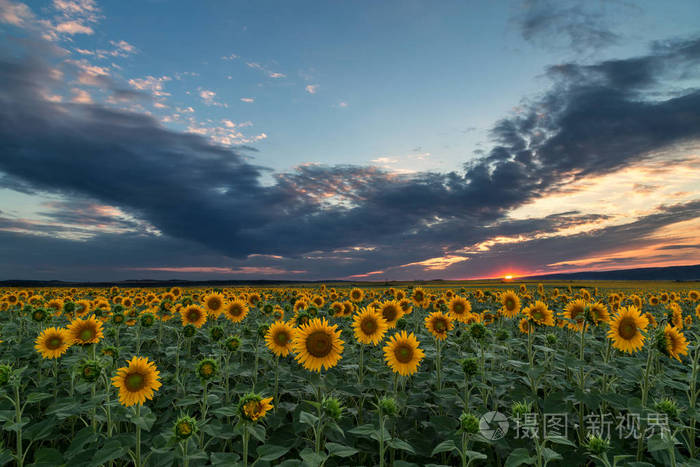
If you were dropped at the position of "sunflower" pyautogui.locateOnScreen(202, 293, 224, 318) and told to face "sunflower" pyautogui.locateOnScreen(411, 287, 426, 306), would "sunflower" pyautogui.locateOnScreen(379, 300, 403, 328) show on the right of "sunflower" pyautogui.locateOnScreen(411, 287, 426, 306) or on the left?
right

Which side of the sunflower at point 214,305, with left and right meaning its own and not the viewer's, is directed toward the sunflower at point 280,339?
front

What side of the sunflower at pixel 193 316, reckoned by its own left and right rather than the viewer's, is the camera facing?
front

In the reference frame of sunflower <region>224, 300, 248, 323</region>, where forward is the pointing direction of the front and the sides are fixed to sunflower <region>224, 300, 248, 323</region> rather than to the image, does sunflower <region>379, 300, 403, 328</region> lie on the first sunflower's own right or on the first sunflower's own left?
on the first sunflower's own left

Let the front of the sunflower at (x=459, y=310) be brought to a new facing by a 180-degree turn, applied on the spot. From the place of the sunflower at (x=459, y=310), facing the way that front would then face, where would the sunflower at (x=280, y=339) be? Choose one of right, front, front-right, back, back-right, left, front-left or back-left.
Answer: back-left

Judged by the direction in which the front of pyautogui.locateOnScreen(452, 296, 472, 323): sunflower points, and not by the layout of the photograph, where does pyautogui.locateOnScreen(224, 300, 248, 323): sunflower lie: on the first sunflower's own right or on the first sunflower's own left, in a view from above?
on the first sunflower's own right

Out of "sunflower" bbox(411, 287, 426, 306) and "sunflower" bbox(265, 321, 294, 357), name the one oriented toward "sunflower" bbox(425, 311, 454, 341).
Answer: "sunflower" bbox(411, 287, 426, 306)

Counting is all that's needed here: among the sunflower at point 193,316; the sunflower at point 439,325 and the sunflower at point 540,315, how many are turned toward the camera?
3

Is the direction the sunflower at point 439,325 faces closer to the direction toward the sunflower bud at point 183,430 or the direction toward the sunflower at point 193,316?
the sunflower bud

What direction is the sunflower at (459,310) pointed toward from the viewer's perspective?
toward the camera

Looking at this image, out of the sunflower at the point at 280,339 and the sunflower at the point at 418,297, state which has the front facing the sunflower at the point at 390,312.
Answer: the sunflower at the point at 418,297

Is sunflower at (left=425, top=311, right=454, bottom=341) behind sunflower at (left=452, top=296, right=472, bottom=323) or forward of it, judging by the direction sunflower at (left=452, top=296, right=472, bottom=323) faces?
forward

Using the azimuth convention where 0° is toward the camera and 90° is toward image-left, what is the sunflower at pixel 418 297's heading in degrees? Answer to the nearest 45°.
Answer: approximately 0°

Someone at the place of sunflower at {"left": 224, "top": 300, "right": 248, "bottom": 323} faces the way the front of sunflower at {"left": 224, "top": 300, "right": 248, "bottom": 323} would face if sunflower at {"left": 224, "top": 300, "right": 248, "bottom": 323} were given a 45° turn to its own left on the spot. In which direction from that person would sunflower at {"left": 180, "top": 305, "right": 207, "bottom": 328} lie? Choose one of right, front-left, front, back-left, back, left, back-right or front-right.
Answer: back-right

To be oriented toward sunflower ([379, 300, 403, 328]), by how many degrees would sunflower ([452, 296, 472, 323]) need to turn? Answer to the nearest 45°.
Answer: approximately 45° to its right

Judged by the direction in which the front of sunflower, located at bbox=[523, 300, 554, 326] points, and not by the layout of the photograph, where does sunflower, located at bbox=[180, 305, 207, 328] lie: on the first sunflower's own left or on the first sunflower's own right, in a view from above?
on the first sunflower's own right

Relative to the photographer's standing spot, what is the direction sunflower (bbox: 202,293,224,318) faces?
facing the viewer
